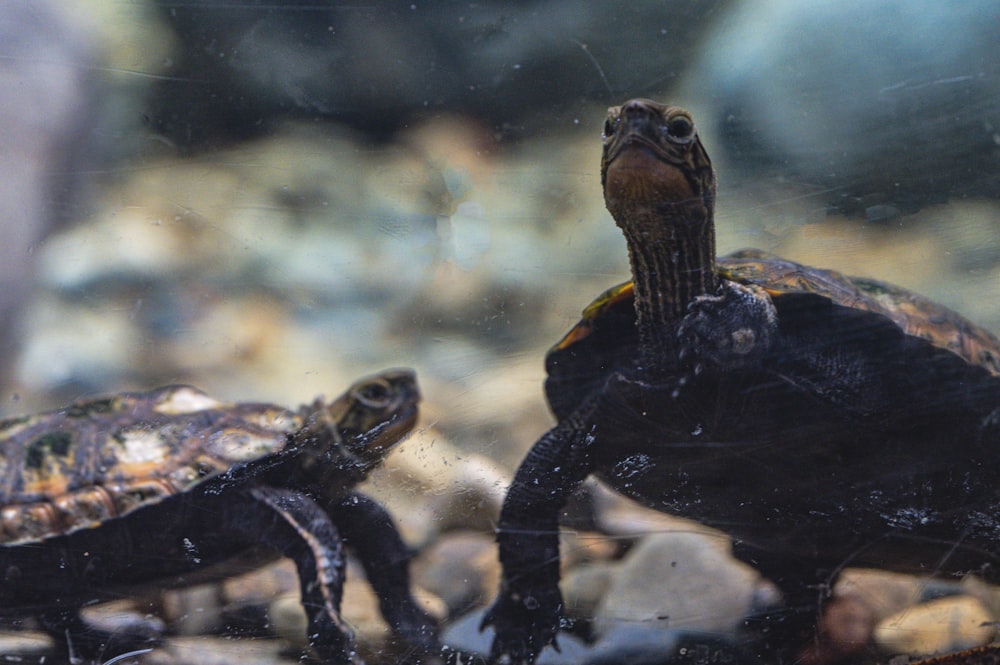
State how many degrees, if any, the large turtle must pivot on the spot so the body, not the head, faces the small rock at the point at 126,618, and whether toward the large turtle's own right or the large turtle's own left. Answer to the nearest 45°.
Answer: approximately 45° to the large turtle's own right

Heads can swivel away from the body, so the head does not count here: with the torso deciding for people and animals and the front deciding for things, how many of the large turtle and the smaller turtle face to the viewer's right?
1

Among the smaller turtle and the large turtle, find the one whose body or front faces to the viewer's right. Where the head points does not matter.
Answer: the smaller turtle

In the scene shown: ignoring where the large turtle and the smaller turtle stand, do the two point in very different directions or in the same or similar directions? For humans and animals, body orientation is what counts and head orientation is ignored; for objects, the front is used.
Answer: very different directions

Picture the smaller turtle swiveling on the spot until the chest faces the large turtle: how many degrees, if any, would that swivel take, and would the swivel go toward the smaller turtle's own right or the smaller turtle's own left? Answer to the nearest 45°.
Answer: approximately 45° to the smaller turtle's own right

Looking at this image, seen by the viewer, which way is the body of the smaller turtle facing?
to the viewer's right

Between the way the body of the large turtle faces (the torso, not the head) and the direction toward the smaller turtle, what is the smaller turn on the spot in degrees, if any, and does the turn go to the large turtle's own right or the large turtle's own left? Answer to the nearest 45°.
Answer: approximately 45° to the large turtle's own right
